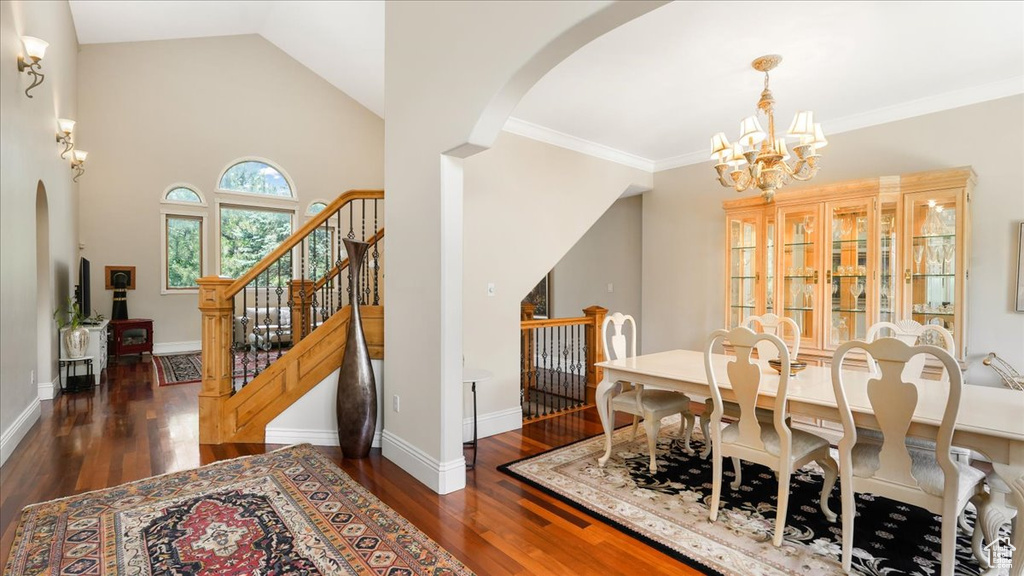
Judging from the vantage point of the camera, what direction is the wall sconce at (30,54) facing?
facing to the right of the viewer

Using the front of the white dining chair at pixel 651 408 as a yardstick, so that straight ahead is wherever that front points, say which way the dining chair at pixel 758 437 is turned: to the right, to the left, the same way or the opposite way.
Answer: to the left

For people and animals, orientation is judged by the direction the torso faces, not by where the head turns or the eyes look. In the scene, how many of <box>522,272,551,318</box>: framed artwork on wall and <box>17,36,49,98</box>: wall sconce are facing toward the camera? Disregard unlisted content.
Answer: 1

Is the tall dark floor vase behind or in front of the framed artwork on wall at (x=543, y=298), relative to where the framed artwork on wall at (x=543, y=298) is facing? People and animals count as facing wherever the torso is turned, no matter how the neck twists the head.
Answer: in front

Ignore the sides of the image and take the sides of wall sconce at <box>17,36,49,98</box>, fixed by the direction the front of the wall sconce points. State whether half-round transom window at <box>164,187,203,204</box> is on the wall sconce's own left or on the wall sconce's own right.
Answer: on the wall sconce's own left

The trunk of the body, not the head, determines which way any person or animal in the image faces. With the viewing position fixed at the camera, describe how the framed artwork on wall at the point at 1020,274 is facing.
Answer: facing to the left of the viewer

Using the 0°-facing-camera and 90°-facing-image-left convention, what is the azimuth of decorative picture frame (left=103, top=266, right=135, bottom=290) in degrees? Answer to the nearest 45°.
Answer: approximately 0°

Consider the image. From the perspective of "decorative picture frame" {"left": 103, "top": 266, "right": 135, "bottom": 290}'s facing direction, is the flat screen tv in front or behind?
in front

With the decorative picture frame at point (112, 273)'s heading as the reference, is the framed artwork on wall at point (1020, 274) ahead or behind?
ahead
